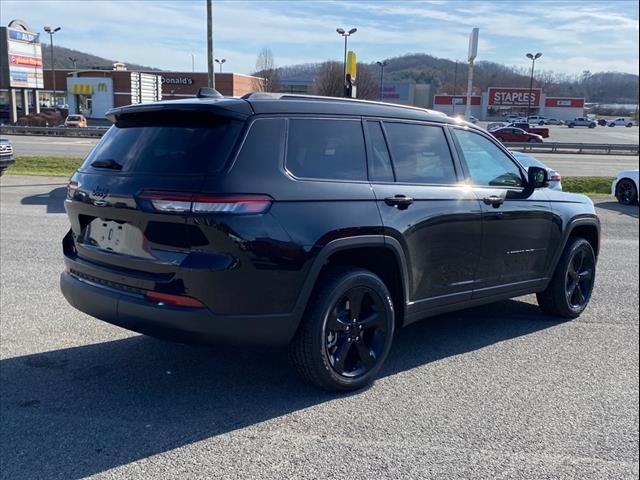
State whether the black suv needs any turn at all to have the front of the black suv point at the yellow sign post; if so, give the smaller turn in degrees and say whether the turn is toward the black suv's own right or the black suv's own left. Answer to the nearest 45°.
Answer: approximately 45° to the black suv's own left

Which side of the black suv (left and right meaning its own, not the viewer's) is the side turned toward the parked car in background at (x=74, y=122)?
left

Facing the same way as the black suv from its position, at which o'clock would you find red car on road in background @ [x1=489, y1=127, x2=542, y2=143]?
The red car on road in background is roughly at 11 o'clock from the black suv.

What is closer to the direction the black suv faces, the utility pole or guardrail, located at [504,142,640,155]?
the guardrail

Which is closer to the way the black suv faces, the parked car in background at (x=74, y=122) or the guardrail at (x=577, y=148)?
the guardrail

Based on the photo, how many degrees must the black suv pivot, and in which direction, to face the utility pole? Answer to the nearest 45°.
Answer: approximately 45° to its left

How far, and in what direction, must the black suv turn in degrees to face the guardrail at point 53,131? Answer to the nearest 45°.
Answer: approximately 90° to its left

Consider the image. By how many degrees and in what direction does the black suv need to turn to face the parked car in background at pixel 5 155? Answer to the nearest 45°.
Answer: approximately 90° to its left

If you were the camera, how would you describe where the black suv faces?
facing away from the viewer and to the right of the viewer
